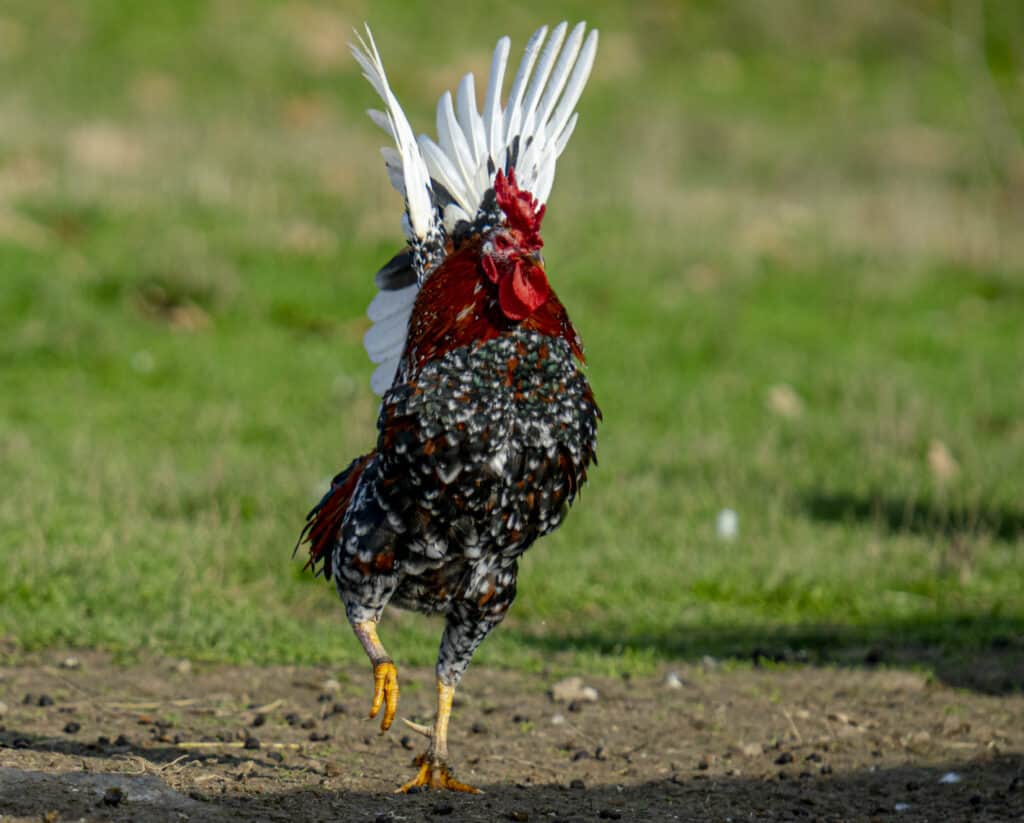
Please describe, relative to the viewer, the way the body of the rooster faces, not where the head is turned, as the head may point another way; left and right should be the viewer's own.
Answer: facing the viewer and to the right of the viewer

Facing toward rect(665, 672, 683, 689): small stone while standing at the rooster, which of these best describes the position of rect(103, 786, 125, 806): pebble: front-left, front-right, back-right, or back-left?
back-left

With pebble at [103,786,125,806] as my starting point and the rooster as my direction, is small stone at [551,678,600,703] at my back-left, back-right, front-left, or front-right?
front-left

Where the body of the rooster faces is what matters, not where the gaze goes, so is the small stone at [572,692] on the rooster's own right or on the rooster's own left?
on the rooster's own left

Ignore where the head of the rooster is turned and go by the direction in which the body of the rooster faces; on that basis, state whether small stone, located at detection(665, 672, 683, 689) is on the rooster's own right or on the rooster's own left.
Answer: on the rooster's own left

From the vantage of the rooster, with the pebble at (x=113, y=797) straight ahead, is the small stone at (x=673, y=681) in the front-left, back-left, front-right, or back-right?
back-right
